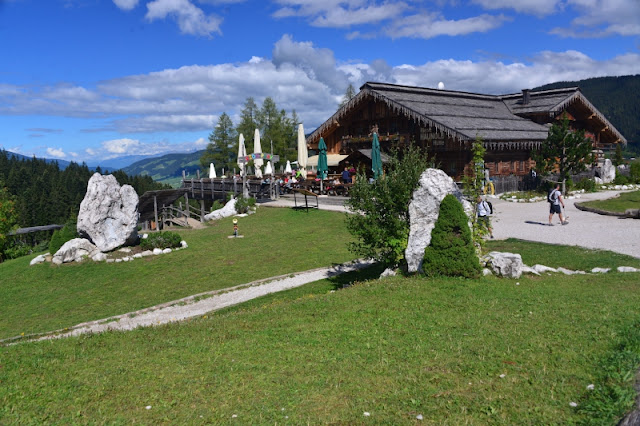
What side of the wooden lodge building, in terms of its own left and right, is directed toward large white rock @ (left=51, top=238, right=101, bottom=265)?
front

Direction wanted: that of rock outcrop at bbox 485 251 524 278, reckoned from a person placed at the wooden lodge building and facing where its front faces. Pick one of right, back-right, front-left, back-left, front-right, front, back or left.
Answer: front-left

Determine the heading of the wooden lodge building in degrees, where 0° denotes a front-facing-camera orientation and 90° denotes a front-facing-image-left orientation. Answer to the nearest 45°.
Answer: approximately 45°

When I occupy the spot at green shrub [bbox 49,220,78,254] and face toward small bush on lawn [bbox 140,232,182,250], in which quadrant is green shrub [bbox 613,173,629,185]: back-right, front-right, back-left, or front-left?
front-left

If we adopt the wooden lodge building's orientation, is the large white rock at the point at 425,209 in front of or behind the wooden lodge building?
in front

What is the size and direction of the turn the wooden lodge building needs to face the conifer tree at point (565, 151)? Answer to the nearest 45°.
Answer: approximately 90° to its left

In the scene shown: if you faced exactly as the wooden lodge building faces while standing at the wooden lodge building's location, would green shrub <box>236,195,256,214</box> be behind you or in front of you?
in front
